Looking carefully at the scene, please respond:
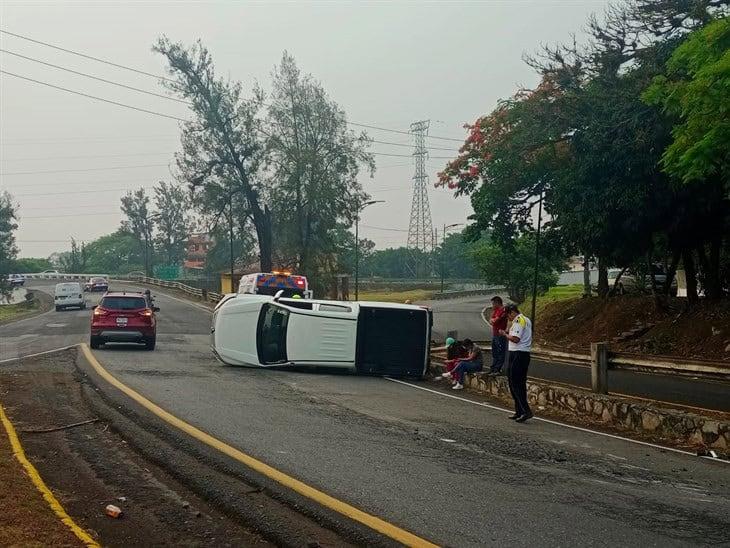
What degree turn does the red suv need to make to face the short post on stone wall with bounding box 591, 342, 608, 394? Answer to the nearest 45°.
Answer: approximately 135° to its right

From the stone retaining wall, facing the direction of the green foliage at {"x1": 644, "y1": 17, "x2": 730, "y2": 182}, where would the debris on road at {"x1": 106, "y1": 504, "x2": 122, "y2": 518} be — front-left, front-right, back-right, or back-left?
back-left

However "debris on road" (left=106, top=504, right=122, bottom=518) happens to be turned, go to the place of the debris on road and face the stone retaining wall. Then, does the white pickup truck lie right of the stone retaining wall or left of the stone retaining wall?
left

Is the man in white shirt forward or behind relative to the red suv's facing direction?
behind

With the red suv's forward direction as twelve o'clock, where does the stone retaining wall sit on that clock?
The stone retaining wall is roughly at 5 o'clock from the red suv.

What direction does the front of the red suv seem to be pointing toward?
away from the camera

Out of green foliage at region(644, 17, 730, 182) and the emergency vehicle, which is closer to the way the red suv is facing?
the emergency vehicle

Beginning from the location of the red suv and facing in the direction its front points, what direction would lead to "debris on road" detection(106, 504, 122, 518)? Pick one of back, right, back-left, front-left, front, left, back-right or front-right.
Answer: back

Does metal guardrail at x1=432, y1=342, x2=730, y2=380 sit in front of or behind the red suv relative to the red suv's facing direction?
behind

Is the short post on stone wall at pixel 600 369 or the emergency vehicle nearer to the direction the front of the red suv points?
the emergency vehicle
